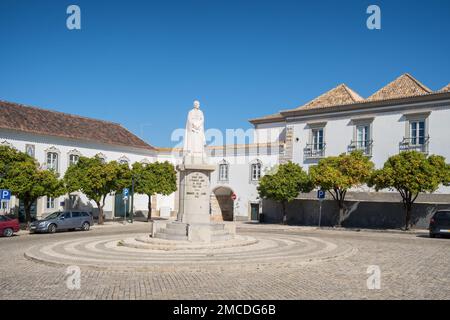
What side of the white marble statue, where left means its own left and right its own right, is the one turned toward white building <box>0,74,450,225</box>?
back

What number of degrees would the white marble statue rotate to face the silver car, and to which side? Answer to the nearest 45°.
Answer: approximately 135° to its right

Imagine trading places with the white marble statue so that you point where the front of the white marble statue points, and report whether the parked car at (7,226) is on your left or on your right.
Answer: on your right

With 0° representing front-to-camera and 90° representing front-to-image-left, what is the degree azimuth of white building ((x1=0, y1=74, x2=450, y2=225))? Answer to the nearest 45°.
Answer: approximately 0°

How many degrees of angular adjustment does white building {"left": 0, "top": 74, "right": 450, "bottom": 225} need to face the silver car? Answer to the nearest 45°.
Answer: approximately 45° to its right

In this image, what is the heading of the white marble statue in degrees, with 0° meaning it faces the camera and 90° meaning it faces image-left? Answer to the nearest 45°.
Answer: approximately 0°

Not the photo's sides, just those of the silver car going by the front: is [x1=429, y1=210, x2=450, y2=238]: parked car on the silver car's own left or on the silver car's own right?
on the silver car's own left
